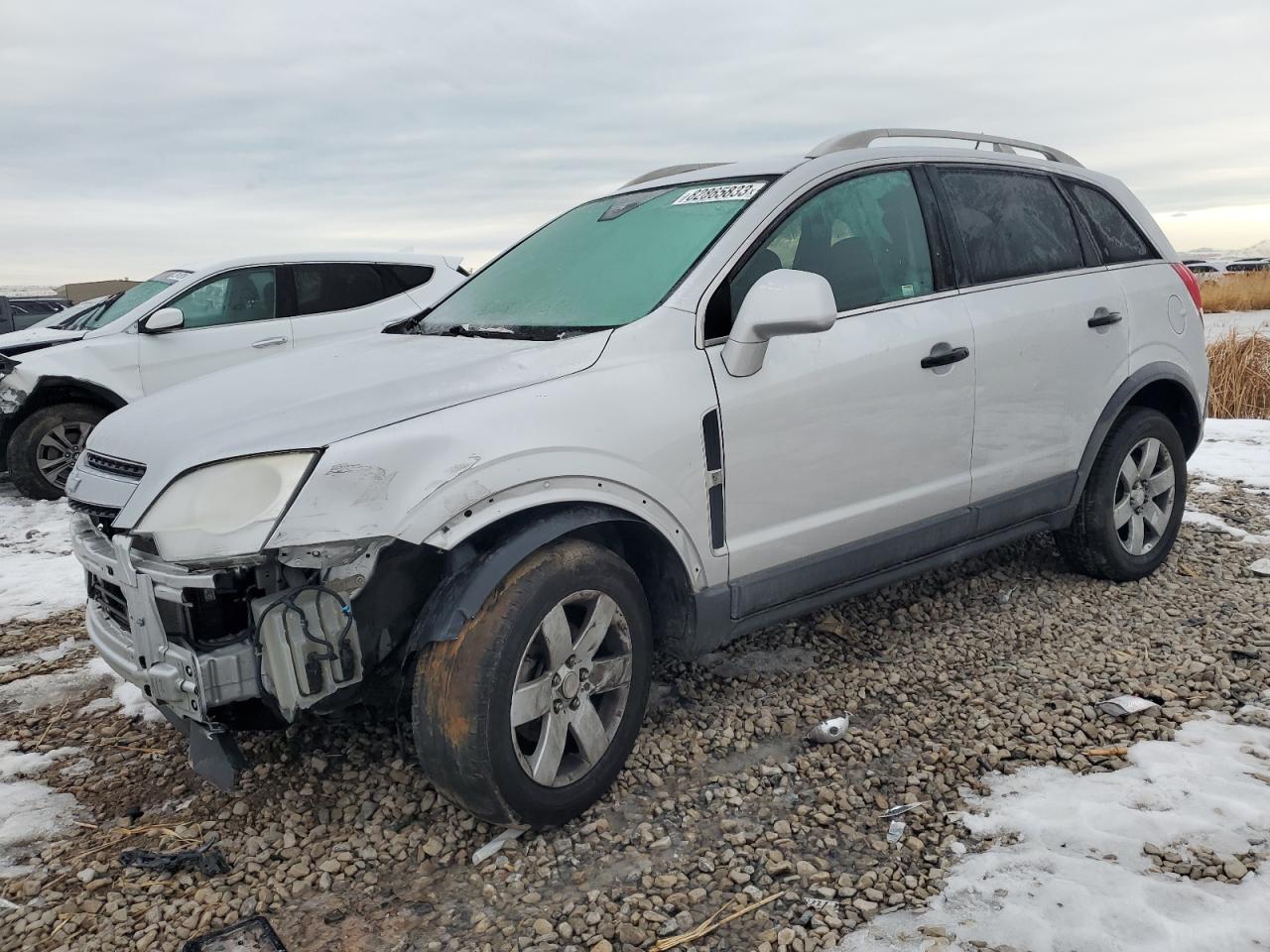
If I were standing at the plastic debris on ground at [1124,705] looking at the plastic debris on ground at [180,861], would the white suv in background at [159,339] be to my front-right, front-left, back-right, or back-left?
front-right

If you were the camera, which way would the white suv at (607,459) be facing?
facing the viewer and to the left of the viewer

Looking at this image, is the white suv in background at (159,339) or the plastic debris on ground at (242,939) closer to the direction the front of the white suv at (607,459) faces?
the plastic debris on ground
